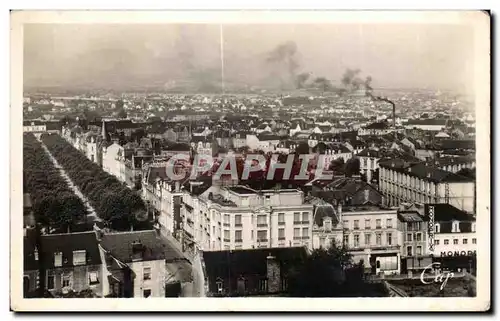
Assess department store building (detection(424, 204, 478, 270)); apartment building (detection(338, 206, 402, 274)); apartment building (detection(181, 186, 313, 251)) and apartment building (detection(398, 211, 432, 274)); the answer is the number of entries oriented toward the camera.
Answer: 4

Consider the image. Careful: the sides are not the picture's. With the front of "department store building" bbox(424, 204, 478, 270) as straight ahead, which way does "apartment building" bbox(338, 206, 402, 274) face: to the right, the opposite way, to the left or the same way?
the same way

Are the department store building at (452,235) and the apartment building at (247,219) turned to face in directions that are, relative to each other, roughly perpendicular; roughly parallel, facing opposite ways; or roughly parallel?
roughly parallel

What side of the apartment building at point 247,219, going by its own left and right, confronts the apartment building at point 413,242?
left

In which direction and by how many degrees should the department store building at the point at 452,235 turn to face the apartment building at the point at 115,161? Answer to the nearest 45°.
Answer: approximately 90° to its right

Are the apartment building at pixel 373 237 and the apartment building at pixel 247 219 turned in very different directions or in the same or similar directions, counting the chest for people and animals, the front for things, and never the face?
same or similar directions

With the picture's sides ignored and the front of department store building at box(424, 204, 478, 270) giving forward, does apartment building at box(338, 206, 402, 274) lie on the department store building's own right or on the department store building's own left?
on the department store building's own right

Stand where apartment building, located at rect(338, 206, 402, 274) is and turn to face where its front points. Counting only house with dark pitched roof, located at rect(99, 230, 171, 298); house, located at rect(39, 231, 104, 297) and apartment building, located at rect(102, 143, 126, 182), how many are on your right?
3

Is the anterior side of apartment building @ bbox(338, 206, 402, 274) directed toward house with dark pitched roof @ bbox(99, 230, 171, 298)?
no

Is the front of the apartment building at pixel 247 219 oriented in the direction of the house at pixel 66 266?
no

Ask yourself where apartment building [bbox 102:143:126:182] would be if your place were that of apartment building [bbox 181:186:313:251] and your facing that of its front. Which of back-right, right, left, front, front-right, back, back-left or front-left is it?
right

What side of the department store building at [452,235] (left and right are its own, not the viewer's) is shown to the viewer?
front

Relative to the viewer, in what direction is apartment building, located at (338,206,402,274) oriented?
toward the camera
